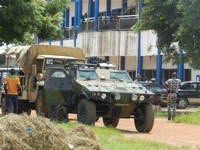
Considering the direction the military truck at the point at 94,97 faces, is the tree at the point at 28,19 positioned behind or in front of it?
behind

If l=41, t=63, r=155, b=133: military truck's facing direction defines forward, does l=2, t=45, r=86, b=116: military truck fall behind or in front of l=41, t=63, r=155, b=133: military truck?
behind

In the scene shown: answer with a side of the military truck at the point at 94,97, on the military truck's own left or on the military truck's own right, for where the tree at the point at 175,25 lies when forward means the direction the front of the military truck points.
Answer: on the military truck's own left

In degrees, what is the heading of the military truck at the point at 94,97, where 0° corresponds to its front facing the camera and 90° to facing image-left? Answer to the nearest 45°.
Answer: approximately 315°

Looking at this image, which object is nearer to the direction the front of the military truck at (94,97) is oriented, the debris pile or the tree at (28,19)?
the debris pile
